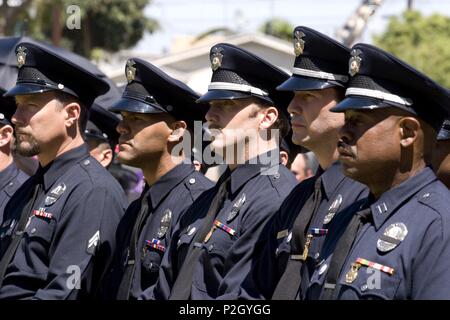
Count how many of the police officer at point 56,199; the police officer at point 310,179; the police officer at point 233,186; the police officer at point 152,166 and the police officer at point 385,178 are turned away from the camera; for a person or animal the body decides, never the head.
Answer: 0

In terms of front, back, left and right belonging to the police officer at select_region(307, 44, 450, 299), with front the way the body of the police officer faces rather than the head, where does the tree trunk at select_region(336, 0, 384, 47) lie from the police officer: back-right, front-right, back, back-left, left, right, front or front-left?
back-right

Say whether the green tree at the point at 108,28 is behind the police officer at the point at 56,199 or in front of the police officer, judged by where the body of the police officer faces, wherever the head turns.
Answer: behind

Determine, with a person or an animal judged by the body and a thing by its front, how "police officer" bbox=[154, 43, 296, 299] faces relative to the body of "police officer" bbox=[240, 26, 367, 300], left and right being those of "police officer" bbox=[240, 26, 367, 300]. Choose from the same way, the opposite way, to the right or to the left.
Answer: the same way

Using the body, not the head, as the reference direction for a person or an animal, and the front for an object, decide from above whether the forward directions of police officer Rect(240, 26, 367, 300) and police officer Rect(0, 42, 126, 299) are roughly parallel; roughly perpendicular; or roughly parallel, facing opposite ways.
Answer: roughly parallel

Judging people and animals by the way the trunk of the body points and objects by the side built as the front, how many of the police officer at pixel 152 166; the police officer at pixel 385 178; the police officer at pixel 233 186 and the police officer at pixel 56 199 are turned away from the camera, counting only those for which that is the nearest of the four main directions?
0

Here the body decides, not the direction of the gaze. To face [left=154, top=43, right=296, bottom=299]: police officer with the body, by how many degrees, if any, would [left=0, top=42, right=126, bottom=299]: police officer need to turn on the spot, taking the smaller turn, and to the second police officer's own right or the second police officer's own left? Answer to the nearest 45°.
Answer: approximately 90° to the second police officer's own left

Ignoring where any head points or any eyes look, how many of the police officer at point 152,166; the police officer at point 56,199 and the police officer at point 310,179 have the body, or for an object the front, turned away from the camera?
0

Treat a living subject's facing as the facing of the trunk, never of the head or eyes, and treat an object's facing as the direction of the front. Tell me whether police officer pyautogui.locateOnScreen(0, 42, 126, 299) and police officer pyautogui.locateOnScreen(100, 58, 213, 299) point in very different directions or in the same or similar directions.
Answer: same or similar directions

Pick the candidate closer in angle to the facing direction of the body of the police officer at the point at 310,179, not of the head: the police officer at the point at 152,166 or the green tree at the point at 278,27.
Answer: the police officer

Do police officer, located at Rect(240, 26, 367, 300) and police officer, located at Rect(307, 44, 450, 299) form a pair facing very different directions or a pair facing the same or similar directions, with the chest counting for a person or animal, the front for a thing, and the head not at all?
same or similar directions

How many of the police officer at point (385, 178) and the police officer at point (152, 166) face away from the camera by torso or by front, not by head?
0
